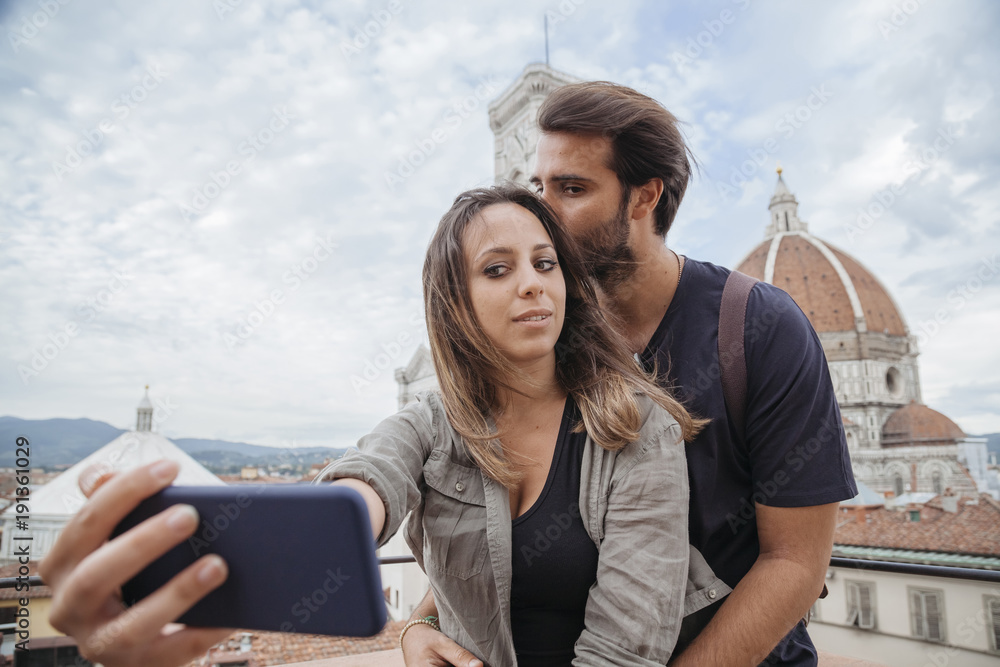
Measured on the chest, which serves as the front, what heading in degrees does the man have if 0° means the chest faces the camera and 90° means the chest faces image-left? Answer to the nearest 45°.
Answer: approximately 45°

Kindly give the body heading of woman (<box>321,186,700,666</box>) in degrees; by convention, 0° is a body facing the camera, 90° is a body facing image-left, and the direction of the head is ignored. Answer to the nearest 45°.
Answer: approximately 0°

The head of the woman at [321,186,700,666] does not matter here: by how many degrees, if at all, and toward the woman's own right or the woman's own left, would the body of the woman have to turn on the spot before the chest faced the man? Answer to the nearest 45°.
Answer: approximately 135° to the woman's own left

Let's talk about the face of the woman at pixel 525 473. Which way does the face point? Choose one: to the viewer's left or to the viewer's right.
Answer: to the viewer's left
